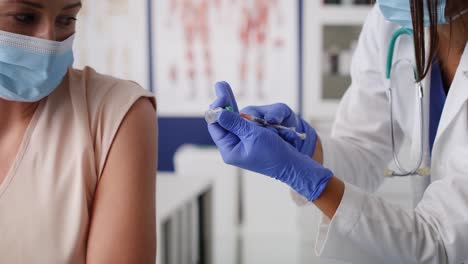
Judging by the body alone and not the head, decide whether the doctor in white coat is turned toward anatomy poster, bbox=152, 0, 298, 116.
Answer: no

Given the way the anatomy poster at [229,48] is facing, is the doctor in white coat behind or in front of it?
in front

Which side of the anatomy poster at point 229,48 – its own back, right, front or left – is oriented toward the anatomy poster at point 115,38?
right

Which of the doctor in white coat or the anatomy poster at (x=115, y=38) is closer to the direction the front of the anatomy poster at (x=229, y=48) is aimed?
the doctor in white coat

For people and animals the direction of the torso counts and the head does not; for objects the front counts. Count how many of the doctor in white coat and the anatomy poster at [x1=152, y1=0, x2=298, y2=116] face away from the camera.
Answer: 0

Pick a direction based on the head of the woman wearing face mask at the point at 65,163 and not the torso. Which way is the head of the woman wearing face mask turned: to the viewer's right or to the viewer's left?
to the viewer's right

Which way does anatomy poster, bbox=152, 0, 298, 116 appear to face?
toward the camera

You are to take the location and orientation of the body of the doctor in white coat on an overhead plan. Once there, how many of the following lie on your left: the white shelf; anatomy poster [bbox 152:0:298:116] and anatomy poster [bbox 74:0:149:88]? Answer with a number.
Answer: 0

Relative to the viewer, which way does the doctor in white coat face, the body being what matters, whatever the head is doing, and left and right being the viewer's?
facing the viewer and to the left of the viewer

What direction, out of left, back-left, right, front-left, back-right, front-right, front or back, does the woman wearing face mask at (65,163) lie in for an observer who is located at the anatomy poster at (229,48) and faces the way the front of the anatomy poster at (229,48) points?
front
